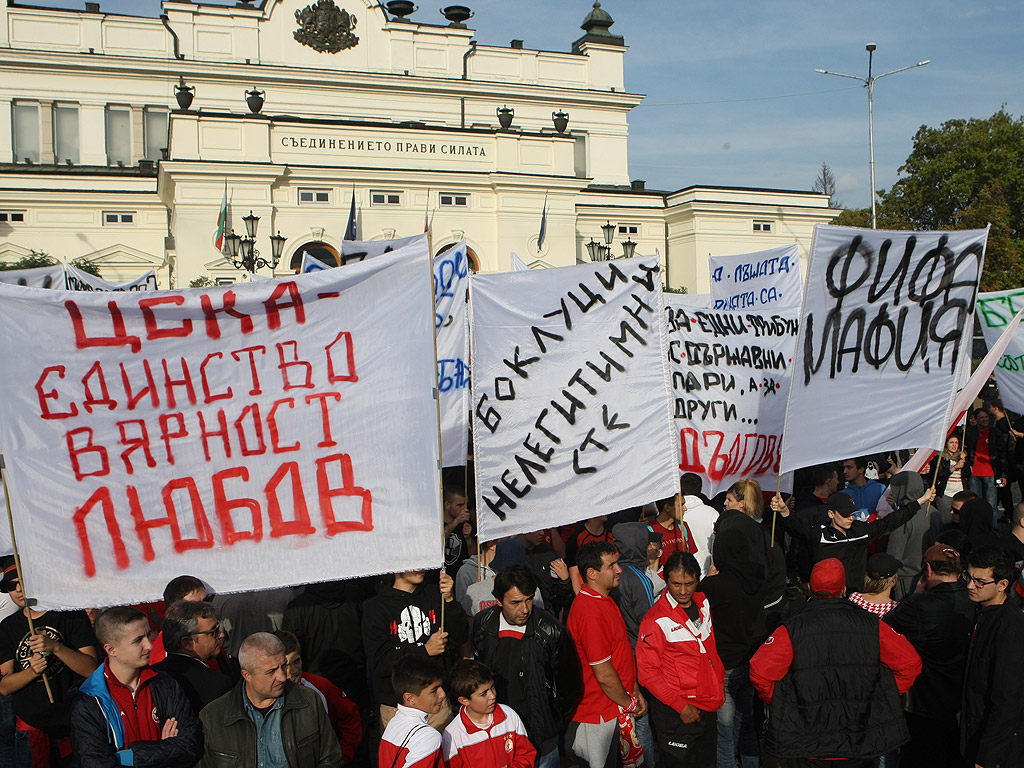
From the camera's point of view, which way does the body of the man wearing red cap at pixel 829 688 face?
away from the camera

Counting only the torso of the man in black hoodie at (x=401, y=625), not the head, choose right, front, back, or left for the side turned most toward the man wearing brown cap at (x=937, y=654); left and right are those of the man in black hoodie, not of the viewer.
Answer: left

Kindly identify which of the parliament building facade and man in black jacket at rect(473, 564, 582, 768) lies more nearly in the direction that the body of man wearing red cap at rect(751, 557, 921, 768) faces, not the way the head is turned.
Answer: the parliament building facade

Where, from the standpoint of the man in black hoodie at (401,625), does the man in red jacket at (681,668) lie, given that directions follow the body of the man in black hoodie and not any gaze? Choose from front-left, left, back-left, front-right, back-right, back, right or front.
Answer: left

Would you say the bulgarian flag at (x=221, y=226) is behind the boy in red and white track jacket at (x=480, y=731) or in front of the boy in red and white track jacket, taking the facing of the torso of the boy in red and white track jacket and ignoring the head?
behind

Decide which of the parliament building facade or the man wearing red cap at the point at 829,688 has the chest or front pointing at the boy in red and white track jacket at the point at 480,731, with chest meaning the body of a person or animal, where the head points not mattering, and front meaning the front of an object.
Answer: the parliament building facade

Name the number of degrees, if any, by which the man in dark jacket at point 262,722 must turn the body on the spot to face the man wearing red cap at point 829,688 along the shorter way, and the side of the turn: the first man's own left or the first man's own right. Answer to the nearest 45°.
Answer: approximately 90° to the first man's own left

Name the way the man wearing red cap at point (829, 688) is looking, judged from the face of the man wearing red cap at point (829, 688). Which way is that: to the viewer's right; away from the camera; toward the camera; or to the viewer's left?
away from the camera

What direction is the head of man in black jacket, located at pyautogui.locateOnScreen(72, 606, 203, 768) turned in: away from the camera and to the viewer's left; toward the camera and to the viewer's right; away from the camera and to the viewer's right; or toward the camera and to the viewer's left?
toward the camera and to the viewer's right
